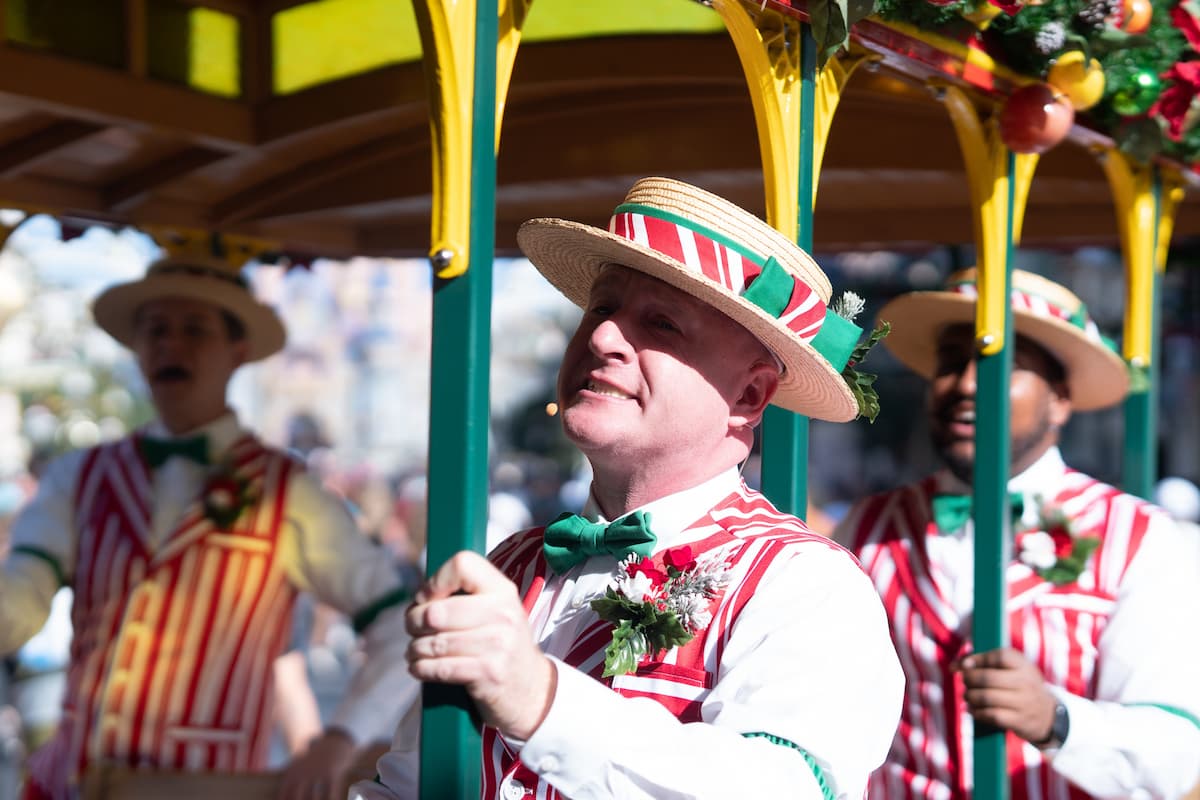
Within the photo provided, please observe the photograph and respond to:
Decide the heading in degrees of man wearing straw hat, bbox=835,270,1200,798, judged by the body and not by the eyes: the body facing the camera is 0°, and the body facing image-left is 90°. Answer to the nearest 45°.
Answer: approximately 45°
